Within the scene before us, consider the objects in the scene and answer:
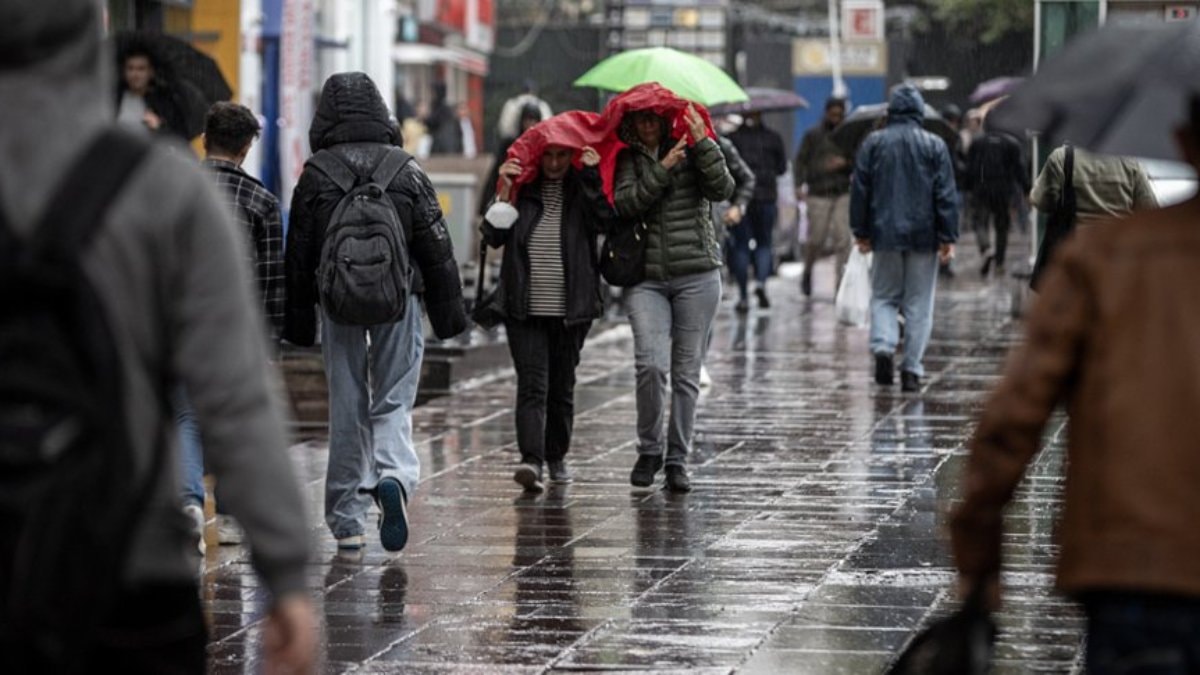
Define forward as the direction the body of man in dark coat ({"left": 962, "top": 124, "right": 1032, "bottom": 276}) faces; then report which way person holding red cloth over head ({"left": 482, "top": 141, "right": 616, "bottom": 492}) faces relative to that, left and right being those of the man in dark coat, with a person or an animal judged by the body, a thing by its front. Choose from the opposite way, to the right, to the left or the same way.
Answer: the opposite way

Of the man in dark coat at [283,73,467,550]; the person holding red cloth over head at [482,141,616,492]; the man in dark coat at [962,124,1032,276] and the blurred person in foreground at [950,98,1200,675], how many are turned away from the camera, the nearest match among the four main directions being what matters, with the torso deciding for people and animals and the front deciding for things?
3

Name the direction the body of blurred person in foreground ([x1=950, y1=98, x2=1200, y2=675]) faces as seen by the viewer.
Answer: away from the camera

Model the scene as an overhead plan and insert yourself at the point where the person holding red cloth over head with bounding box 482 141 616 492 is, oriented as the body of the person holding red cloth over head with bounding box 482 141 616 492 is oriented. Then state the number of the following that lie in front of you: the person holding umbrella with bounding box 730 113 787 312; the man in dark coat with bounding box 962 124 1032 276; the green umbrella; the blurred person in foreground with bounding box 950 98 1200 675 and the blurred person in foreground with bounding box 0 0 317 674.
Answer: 2

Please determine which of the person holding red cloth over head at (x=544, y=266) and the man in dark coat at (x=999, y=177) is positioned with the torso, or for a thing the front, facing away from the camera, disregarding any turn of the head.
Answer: the man in dark coat

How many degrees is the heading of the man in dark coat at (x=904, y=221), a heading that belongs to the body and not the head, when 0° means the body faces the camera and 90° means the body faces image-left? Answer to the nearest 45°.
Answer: approximately 180°

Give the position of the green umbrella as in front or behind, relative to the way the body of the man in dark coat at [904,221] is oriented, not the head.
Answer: behind

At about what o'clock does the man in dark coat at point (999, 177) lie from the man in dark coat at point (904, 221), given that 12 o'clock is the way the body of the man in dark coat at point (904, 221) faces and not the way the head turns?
the man in dark coat at point (999, 177) is roughly at 12 o'clock from the man in dark coat at point (904, 221).

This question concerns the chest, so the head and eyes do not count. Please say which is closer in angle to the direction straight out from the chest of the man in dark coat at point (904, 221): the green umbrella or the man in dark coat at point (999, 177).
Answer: the man in dark coat

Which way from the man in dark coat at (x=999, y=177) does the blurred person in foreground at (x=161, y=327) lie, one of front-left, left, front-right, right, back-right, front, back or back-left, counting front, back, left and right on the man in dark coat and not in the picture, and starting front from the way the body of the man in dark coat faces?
back

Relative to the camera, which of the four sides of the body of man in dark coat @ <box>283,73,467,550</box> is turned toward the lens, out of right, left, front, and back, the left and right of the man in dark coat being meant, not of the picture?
back

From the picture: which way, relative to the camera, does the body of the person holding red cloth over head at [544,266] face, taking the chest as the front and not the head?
toward the camera

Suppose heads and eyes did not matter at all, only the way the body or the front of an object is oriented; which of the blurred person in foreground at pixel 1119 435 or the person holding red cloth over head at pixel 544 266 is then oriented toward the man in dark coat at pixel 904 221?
the blurred person in foreground

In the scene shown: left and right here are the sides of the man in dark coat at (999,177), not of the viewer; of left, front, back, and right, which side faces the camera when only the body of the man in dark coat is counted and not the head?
back

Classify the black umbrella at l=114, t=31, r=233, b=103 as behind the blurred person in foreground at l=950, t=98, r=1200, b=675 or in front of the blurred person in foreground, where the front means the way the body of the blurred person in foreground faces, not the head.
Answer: in front
